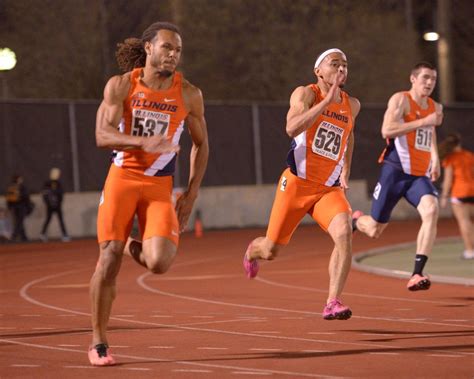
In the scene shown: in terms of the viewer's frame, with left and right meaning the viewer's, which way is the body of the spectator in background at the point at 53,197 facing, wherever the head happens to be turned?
facing the viewer

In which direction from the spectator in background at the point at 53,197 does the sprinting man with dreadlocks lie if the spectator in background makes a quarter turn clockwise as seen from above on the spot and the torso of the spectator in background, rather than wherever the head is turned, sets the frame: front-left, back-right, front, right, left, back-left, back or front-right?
left

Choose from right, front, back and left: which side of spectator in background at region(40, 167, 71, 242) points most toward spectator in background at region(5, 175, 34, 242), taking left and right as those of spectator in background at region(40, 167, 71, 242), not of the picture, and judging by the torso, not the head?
right
